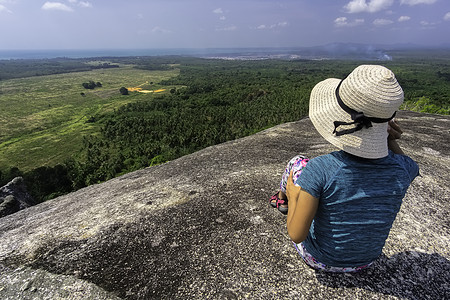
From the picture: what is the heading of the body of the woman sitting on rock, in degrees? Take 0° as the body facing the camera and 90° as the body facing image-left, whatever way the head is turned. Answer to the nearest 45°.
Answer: approximately 135°
